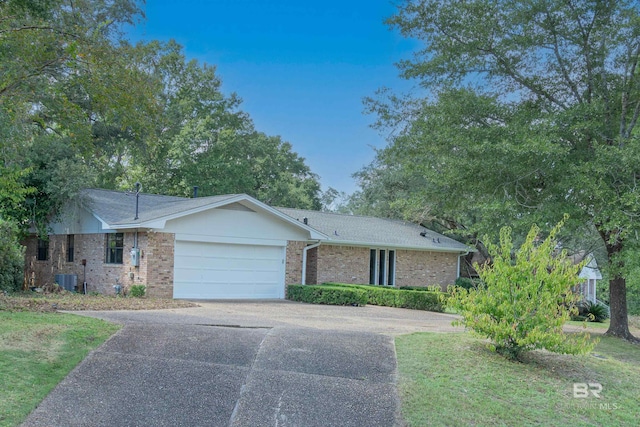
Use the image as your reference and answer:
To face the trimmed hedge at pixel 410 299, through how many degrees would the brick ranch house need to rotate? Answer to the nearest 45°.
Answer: approximately 45° to its left

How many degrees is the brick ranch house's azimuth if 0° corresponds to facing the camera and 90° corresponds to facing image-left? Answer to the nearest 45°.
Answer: approximately 315°

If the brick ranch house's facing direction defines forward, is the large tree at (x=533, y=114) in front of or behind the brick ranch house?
in front

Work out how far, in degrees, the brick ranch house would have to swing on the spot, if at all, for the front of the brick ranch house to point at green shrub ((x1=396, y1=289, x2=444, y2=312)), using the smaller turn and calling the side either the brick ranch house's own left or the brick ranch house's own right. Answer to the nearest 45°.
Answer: approximately 45° to the brick ranch house's own left

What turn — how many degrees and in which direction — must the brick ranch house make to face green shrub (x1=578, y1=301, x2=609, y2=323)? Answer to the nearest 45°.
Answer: approximately 45° to its left
